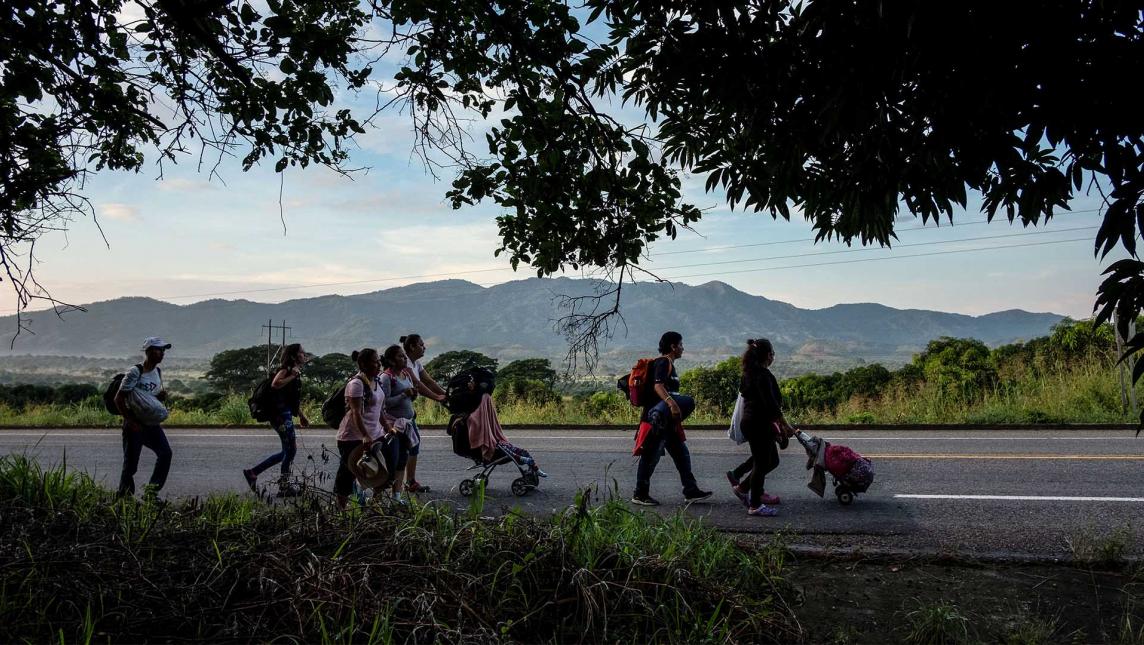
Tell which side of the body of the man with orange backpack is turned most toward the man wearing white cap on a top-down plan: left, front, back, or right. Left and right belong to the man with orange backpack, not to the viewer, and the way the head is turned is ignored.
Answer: back

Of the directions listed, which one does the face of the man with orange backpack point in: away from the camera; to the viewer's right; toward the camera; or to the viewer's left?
to the viewer's right

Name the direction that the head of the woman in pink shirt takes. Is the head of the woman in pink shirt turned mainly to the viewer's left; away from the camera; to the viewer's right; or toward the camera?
to the viewer's right

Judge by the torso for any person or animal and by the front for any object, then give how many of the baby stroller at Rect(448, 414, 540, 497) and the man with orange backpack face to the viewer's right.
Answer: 2

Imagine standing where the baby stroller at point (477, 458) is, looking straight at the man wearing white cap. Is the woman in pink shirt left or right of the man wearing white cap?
left

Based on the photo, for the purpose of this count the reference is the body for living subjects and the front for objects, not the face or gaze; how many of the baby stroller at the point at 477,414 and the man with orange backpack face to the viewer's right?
2

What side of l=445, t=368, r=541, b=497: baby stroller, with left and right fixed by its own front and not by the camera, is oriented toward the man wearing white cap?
back

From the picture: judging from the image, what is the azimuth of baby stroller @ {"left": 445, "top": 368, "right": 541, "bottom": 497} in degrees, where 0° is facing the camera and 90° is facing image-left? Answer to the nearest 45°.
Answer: approximately 270°

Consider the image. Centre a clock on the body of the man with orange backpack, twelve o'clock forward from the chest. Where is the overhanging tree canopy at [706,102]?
The overhanging tree canopy is roughly at 3 o'clock from the man with orange backpack.

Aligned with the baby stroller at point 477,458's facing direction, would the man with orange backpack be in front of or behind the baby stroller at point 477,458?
in front

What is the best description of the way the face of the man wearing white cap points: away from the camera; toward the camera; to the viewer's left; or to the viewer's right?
to the viewer's right
